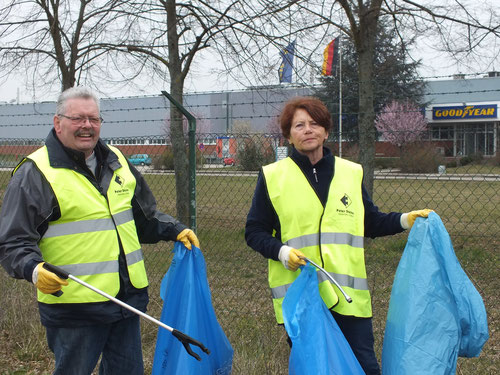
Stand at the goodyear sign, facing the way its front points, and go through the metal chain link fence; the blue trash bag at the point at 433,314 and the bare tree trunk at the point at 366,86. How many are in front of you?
3

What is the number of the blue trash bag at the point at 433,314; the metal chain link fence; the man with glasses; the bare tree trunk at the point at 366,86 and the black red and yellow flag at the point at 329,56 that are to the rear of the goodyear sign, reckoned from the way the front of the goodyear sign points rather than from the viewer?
0

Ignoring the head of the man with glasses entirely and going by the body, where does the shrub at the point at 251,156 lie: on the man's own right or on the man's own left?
on the man's own left

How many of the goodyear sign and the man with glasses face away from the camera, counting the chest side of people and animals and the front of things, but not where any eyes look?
0

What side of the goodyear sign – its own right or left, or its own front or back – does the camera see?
front

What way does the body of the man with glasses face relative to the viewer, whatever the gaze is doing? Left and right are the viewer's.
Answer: facing the viewer and to the right of the viewer

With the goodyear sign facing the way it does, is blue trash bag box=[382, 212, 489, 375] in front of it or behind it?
in front

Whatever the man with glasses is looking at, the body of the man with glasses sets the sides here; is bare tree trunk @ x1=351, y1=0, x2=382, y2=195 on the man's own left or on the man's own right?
on the man's own left

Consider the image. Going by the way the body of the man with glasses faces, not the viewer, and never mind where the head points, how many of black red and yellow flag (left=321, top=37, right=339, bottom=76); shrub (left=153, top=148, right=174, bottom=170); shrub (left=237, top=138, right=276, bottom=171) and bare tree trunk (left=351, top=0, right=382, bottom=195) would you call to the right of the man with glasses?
0

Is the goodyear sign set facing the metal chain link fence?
yes
